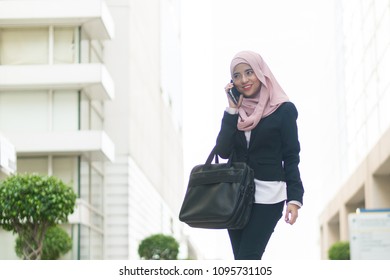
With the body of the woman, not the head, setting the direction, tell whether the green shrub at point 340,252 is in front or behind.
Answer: behind

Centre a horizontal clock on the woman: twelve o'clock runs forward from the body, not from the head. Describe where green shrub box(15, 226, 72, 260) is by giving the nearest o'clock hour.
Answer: The green shrub is roughly at 4 o'clock from the woman.

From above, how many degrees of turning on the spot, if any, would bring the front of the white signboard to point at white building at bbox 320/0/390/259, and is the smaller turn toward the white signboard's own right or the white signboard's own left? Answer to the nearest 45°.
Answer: approximately 180°

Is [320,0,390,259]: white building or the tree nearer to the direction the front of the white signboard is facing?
the tree

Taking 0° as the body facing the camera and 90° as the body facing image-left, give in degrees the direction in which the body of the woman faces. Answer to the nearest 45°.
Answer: approximately 45°

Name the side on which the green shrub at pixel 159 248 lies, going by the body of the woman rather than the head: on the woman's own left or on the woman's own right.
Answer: on the woman's own right

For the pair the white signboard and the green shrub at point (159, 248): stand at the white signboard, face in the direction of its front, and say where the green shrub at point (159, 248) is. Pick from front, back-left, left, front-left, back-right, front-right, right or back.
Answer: back-right

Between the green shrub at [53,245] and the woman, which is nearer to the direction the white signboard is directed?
the woman

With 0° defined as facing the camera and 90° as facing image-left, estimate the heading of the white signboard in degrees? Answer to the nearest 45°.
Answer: approximately 0°

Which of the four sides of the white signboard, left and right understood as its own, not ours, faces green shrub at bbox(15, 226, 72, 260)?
right
